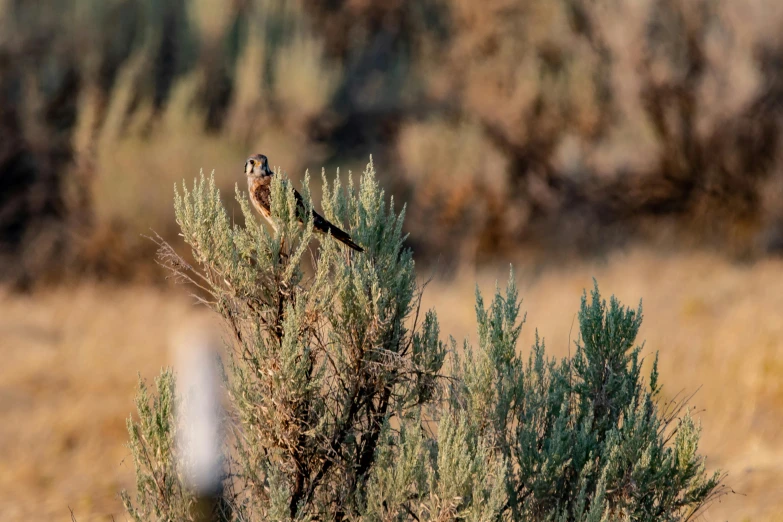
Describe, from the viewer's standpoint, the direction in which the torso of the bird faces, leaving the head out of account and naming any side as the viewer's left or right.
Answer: facing the viewer and to the left of the viewer
